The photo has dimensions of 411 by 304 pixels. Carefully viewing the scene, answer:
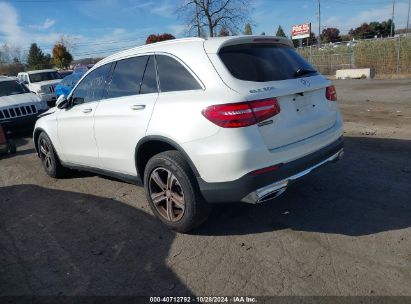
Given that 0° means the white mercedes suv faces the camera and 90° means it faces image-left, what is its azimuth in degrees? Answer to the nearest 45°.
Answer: approximately 135°

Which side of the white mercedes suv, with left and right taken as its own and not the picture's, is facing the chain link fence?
right

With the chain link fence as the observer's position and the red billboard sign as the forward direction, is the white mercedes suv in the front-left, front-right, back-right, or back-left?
back-left
